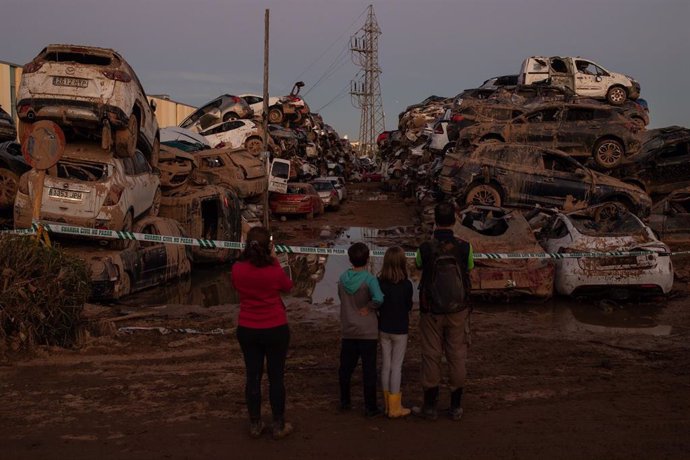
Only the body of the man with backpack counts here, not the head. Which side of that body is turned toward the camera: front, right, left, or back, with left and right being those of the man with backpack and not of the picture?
back

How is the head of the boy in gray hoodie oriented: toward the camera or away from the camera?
away from the camera

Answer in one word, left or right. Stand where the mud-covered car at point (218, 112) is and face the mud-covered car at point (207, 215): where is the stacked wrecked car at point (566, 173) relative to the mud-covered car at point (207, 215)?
left

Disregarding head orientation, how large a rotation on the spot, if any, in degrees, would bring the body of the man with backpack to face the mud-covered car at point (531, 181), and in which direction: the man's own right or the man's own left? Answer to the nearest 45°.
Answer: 0° — they already face it

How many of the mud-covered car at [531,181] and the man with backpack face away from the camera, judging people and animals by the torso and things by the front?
1

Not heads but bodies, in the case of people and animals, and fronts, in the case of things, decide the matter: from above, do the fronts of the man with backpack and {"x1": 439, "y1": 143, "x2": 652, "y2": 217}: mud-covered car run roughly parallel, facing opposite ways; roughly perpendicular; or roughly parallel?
roughly perpendicular

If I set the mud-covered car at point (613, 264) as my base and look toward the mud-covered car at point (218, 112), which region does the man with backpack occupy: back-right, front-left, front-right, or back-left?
back-left
